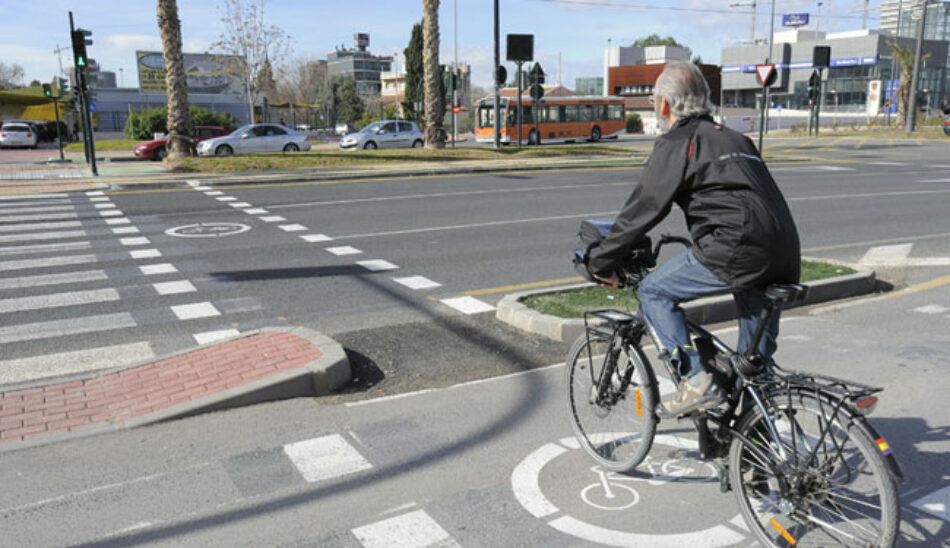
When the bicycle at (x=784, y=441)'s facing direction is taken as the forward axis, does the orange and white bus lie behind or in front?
in front

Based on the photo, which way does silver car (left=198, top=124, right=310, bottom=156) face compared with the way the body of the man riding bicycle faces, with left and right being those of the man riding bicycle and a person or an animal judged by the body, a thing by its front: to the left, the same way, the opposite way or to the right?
to the left

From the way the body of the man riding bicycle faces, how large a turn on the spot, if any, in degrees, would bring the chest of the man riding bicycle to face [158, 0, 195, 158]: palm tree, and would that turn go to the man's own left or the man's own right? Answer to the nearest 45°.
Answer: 0° — they already face it

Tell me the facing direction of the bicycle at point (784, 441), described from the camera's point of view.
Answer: facing away from the viewer and to the left of the viewer

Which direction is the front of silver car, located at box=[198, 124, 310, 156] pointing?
to the viewer's left

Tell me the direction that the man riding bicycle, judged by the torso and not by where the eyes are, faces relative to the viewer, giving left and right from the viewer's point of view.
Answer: facing away from the viewer and to the left of the viewer

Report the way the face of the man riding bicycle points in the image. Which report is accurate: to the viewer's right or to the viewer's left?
to the viewer's left

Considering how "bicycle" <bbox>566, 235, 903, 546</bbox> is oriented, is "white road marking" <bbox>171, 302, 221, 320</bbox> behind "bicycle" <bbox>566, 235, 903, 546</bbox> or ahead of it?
ahead

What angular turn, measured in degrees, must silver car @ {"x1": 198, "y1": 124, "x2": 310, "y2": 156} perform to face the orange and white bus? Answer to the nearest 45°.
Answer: approximately 135° to its right
